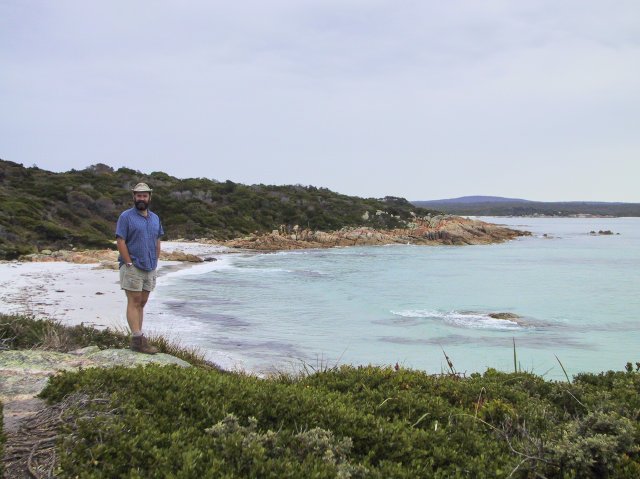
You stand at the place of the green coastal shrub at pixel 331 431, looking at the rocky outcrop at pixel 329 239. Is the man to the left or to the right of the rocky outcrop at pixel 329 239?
left

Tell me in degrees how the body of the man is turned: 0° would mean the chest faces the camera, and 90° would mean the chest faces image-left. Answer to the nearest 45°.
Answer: approximately 315°

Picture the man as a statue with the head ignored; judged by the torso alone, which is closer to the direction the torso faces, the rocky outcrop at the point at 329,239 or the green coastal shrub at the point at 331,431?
the green coastal shrub

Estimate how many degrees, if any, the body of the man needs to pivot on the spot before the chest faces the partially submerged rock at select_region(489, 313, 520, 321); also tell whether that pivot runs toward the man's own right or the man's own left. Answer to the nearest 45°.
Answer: approximately 90° to the man's own left

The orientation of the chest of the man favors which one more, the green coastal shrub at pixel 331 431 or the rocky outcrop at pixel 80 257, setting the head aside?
the green coastal shrub

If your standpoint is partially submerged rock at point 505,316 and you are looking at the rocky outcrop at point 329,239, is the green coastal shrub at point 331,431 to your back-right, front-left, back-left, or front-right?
back-left

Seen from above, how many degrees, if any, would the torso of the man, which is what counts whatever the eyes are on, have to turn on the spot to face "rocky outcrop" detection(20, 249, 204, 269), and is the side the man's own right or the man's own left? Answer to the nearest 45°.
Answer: approximately 135° to the man's own left
